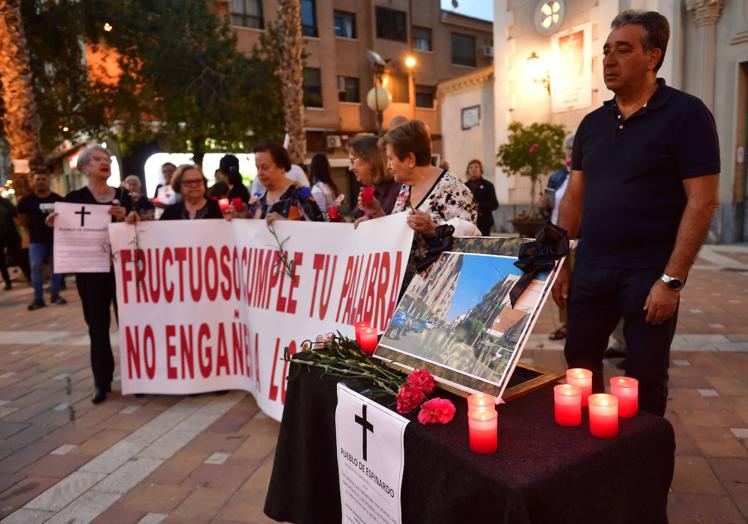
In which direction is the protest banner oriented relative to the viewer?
toward the camera

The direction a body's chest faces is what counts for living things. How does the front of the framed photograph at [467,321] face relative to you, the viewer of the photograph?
facing the viewer and to the left of the viewer

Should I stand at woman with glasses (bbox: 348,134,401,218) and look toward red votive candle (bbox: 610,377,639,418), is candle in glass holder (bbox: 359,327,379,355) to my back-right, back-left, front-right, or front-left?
front-right

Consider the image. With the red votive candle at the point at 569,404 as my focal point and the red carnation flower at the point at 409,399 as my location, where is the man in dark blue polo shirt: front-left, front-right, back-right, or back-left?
front-left

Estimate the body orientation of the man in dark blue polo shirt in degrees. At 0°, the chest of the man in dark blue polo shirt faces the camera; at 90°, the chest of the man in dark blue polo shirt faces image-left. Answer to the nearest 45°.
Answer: approximately 45°

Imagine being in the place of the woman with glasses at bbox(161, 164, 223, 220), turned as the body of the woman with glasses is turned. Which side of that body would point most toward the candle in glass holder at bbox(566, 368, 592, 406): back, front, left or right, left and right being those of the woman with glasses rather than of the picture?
front

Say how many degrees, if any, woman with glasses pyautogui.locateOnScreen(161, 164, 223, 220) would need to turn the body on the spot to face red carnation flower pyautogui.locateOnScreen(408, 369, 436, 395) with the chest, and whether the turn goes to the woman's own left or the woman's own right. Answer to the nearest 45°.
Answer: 0° — they already face it

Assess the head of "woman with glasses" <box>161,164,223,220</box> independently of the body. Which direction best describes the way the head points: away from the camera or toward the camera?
toward the camera

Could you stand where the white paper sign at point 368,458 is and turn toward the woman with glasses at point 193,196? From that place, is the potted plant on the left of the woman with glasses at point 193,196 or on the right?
right

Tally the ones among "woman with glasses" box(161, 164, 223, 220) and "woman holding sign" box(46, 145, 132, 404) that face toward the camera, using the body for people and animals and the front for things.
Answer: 2

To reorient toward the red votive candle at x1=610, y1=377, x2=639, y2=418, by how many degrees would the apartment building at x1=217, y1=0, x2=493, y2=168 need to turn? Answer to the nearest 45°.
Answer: approximately 45° to its right

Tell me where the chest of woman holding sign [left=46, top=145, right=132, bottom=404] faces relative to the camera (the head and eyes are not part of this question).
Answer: toward the camera

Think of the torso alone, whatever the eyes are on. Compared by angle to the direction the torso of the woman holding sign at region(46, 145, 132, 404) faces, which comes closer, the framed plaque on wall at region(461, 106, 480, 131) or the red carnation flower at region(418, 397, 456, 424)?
the red carnation flower

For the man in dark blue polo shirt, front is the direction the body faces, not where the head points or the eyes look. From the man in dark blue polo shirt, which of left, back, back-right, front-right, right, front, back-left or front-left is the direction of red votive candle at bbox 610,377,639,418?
front-left

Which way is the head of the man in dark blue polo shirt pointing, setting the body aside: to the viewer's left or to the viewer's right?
to the viewer's left

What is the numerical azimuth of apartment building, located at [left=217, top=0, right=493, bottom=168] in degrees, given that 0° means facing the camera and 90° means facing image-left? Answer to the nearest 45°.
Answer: approximately 315°

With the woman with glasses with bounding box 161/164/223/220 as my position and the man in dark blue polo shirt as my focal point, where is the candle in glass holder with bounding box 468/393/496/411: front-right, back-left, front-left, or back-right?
front-right
